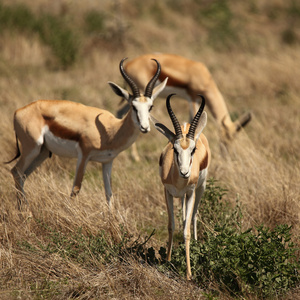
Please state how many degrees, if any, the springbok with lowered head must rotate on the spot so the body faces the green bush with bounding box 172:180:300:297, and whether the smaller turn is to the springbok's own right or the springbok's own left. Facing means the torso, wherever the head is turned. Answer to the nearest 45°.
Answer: approximately 90° to the springbok's own right

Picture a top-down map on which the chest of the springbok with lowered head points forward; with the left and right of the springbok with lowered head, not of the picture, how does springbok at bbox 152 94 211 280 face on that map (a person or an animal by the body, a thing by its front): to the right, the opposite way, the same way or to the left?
to the right

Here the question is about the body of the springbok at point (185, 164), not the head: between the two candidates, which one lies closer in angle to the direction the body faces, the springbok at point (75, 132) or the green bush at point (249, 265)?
the green bush

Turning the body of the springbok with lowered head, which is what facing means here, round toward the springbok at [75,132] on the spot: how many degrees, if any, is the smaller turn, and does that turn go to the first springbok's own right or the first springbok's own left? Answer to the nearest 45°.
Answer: approximately 90° to the first springbok's own right

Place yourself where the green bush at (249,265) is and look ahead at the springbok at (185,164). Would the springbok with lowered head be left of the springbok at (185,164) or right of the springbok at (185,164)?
right

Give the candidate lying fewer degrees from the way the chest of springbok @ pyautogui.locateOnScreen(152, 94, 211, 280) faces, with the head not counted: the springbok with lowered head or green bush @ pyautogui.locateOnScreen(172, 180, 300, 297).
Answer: the green bush

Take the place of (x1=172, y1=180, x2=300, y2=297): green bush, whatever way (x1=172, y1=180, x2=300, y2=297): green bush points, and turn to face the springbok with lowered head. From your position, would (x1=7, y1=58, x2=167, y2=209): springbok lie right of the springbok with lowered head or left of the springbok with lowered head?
left

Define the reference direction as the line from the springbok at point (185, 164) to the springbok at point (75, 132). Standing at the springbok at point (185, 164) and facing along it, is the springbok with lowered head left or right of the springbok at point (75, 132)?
right

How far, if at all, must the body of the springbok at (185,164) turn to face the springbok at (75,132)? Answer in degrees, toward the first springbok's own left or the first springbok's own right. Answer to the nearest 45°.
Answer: approximately 135° to the first springbok's own right

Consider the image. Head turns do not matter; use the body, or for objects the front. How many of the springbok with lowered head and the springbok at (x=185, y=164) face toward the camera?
1

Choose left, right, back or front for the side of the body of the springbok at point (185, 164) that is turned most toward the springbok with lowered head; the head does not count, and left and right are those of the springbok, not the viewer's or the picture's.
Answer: back

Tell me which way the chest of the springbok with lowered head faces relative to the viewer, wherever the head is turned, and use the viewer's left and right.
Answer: facing to the right of the viewer
